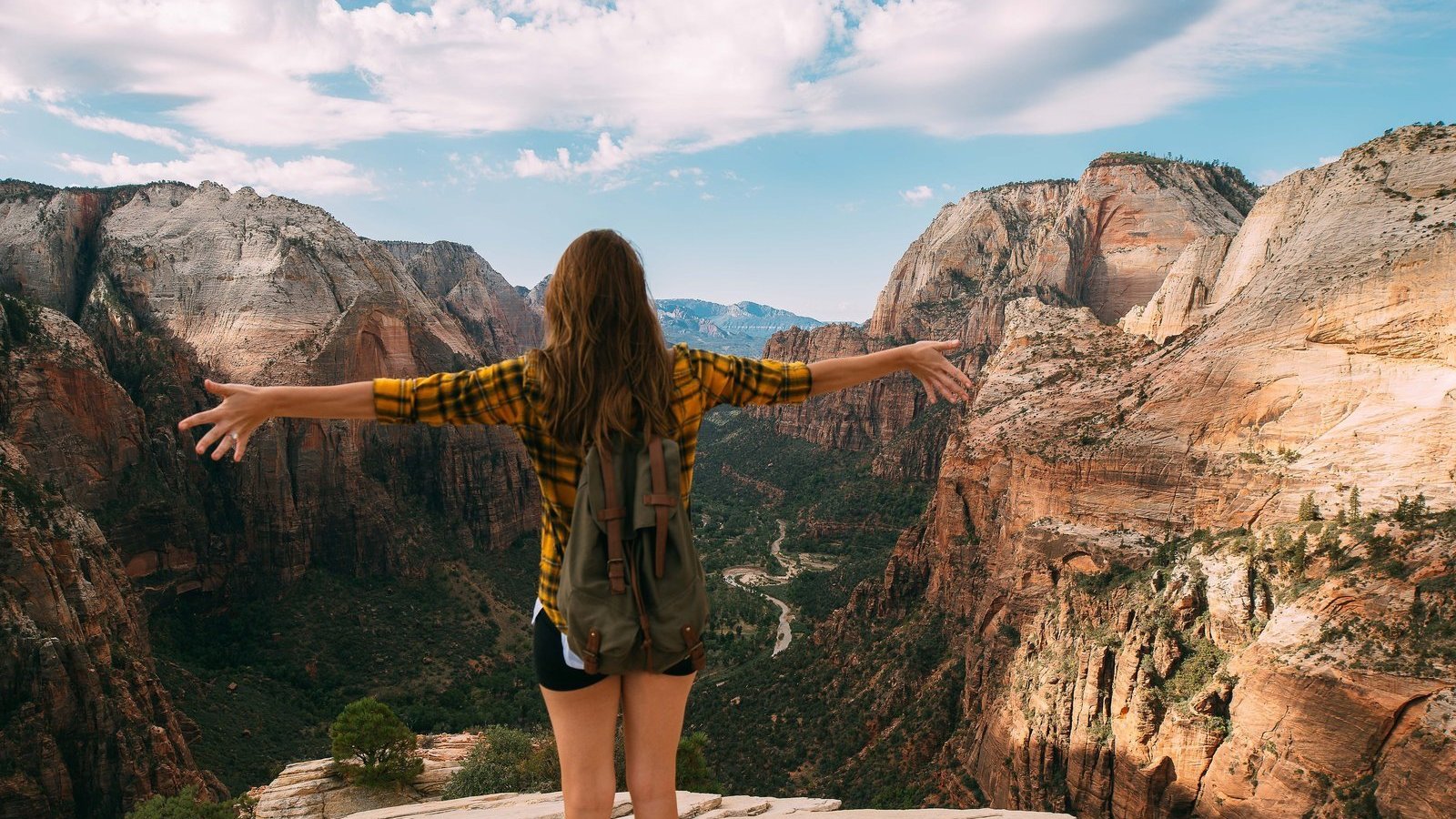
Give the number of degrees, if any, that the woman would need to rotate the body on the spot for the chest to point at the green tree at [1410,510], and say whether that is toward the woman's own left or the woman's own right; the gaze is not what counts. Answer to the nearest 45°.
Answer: approximately 45° to the woman's own right

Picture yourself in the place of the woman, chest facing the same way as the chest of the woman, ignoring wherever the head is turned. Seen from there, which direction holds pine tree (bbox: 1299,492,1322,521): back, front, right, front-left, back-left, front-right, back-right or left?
front-right

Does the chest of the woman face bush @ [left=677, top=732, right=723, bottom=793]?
yes

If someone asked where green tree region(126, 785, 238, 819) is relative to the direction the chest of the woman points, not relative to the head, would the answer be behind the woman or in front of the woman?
in front

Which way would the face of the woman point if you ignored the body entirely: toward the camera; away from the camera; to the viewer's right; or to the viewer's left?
away from the camera

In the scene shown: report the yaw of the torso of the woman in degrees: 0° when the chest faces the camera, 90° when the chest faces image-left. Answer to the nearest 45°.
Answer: approximately 180°

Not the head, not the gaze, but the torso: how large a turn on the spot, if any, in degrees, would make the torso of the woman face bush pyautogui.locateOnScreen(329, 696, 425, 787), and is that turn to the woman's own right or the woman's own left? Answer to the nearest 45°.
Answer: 0° — they already face it

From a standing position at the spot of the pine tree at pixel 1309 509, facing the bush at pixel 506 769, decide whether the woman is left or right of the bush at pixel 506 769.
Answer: left

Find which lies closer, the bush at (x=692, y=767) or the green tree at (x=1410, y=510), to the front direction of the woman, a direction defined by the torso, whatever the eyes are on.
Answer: the bush

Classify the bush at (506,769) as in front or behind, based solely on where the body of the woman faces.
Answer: in front
